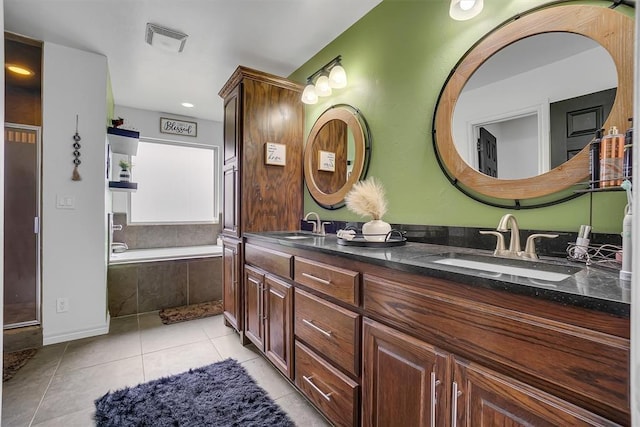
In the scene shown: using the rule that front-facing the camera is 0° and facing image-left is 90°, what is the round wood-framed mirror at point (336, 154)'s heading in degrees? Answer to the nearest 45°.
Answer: approximately 45°

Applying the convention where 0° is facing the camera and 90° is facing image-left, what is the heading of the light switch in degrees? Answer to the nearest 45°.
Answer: approximately 0°

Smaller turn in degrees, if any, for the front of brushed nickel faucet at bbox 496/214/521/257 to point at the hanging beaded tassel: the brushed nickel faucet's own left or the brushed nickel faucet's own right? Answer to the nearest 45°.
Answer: approximately 45° to the brushed nickel faucet's own right

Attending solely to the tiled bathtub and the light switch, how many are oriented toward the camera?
2

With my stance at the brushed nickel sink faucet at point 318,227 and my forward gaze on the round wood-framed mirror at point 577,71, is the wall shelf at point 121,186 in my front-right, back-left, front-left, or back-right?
back-right

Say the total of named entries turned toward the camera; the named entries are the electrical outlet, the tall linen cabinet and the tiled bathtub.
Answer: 2
